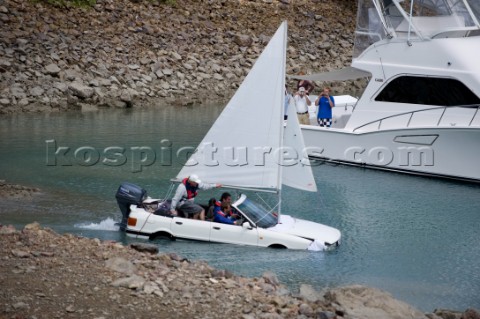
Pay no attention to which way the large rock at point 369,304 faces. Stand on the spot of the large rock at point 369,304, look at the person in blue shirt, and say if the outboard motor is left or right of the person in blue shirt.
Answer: left

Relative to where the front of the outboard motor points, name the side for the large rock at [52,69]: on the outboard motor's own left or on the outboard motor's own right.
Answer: on the outboard motor's own left

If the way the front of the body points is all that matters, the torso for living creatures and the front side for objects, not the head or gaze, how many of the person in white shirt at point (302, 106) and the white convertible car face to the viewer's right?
1

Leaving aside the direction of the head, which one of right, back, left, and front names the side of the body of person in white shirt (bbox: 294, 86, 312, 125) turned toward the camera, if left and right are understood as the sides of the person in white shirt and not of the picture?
front

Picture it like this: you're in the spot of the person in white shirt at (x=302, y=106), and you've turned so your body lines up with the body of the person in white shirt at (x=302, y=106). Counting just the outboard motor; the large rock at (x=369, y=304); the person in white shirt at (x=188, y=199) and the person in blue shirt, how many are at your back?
0

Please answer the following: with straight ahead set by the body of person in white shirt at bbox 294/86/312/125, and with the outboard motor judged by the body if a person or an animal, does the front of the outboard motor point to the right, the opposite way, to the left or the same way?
to the left

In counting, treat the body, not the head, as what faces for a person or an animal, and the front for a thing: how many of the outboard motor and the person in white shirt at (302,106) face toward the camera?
1

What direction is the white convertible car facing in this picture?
to the viewer's right

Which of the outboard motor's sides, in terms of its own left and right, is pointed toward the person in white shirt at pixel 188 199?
front

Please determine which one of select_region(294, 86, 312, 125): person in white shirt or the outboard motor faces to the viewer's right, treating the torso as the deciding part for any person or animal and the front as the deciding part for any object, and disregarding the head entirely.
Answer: the outboard motor

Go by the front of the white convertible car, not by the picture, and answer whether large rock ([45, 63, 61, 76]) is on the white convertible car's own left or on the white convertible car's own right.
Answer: on the white convertible car's own left

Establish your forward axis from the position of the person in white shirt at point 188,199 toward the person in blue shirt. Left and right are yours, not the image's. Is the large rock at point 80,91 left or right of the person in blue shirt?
left

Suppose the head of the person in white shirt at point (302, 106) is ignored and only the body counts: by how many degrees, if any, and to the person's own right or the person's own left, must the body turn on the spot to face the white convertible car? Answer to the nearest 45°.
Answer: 0° — they already face it

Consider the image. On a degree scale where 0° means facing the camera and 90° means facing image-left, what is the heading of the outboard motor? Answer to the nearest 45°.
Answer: approximately 270°

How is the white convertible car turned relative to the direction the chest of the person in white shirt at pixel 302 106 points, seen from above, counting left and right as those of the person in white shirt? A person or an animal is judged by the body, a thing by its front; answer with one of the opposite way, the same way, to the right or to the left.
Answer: to the left

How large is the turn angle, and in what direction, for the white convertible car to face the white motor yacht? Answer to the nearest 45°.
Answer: approximately 45° to its left

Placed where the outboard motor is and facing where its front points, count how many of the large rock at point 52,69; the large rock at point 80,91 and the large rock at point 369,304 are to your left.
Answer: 2

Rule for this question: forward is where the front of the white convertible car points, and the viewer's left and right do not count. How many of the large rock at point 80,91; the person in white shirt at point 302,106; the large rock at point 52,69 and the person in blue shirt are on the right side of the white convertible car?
0
